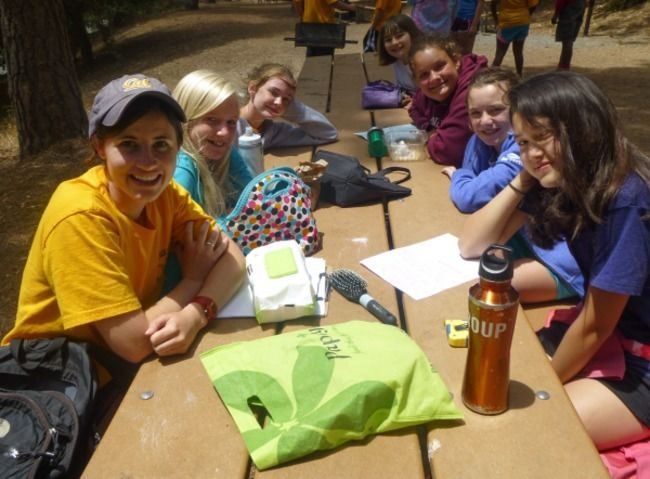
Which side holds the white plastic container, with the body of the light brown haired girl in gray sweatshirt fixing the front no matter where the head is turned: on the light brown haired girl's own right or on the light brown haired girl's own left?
on the light brown haired girl's own right

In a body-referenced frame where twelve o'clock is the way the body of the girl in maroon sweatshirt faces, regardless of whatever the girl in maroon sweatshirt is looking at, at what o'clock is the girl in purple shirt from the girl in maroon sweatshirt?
The girl in purple shirt is roughly at 10 o'clock from the girl in maroon sweatshirt.

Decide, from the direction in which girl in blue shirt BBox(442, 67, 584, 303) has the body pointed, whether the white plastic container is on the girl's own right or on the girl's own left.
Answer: on the girl's own right

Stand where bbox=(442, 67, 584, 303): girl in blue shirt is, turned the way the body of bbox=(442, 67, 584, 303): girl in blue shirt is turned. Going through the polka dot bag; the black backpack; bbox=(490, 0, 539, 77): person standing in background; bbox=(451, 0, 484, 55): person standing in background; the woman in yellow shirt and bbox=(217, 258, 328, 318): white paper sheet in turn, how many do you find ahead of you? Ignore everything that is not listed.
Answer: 4

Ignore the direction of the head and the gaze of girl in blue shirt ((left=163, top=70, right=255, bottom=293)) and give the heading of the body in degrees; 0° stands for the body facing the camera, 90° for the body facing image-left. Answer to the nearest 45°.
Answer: approximately 315°

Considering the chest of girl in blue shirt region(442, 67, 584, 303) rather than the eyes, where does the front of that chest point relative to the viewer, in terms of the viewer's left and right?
facing the viewer and to the left of the viewer

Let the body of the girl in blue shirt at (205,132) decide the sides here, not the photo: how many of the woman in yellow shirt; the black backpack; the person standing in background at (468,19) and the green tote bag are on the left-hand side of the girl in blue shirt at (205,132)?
1

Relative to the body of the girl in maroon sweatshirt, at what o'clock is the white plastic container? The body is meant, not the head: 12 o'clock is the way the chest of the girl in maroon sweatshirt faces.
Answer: The white plastic container is roughly at 12 o'clock from the girl in maroon sweatshirt.

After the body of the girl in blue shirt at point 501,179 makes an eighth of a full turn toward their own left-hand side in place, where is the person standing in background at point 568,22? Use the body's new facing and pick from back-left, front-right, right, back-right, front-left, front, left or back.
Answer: back

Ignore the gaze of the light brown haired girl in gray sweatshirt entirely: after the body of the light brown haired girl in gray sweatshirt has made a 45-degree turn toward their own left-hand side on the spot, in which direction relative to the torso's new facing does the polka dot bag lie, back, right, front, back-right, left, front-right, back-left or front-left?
right
